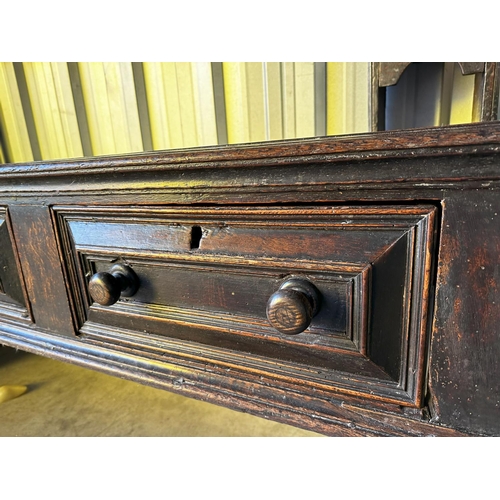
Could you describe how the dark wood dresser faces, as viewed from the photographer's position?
facing the viewer and to the left of the viewer
